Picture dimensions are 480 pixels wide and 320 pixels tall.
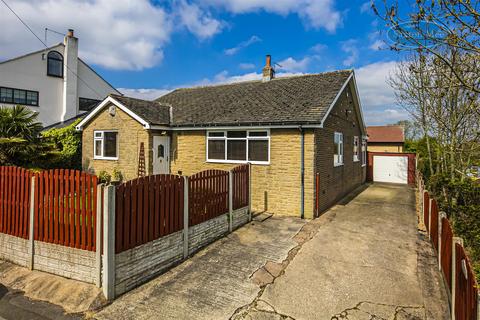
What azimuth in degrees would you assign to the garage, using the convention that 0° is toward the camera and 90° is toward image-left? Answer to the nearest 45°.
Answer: approximately 0°

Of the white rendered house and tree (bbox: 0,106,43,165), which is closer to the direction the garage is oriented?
the tree

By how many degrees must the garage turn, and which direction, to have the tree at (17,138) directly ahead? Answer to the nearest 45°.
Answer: approximately 45° to its right

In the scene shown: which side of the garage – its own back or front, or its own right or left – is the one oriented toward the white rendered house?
right

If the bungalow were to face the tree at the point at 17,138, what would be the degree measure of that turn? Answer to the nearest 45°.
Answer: approximately 45° to its right

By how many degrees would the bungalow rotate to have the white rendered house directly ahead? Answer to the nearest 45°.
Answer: approximately 90° to its right

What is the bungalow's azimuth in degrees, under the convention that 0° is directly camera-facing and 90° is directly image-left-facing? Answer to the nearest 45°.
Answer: approximately 45°

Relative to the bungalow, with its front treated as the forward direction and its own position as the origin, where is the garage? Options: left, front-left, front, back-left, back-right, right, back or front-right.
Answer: back

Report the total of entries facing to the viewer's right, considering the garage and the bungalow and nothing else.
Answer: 0

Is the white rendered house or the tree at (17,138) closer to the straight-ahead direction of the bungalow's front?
the tree
